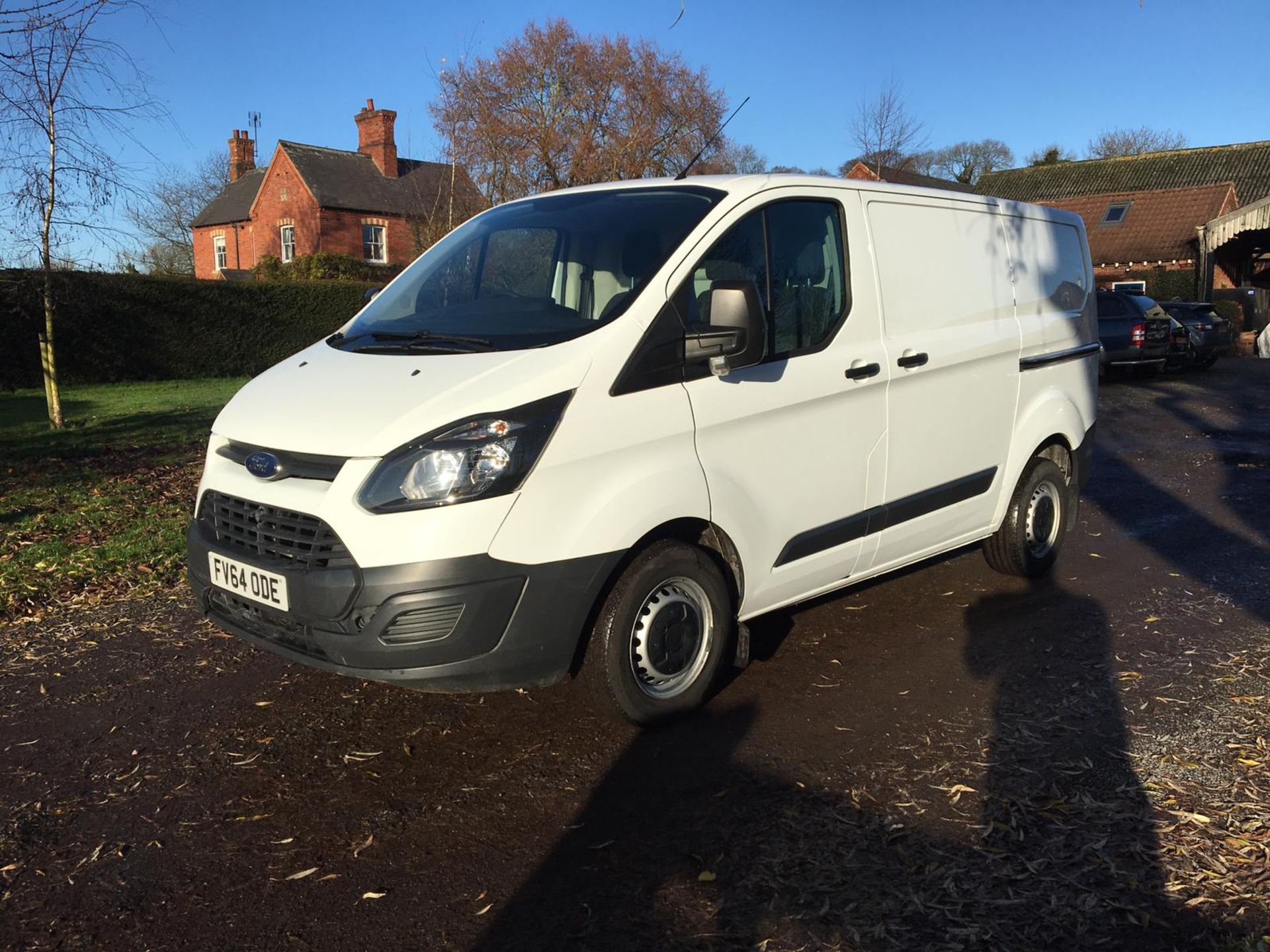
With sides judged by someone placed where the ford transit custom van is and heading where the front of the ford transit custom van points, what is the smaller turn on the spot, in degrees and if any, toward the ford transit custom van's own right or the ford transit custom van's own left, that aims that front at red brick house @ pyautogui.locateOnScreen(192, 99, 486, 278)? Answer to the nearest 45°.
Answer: approximately 135° to the ford transit custom van's own right

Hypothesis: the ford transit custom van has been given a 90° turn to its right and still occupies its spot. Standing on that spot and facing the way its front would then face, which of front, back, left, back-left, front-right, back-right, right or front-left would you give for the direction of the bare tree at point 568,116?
front-right

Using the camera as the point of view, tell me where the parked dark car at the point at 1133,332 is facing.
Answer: facing away from the viewer and to the left of the viewer

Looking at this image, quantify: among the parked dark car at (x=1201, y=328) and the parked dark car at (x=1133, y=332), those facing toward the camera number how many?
0

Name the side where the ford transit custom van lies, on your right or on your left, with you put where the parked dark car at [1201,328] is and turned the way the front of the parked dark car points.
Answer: on your left

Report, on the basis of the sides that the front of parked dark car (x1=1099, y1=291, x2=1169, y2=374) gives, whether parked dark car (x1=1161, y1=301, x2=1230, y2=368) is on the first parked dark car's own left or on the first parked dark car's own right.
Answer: on the first parked dark car's own right

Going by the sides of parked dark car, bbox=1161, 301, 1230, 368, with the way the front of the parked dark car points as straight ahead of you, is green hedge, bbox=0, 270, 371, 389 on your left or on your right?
on your left

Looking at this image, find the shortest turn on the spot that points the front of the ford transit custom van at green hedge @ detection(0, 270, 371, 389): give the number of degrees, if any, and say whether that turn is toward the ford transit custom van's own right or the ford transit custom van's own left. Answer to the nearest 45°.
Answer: approximately 90° to the ford transit custom van's own right
